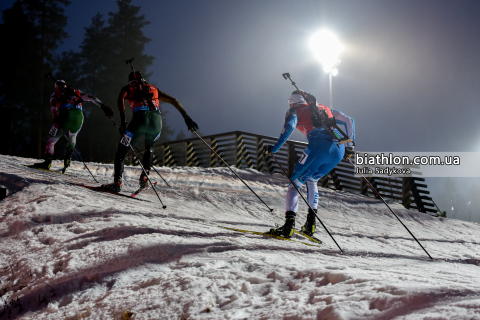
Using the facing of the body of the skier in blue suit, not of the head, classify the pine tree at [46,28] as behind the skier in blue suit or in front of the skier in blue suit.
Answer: in front

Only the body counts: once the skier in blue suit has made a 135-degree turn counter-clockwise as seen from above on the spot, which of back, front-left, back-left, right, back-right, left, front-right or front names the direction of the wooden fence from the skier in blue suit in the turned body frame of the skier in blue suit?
back

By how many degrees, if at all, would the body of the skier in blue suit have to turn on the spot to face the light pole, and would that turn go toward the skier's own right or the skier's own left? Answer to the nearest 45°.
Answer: approximately 45° to the skier's own right

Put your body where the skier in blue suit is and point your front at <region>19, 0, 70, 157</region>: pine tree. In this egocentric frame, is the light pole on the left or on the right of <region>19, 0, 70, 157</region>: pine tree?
right

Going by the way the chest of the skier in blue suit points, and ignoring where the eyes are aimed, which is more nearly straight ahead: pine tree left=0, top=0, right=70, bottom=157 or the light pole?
the pine tree

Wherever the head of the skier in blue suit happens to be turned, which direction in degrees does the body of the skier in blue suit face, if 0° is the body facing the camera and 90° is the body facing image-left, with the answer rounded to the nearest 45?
approximately 135°

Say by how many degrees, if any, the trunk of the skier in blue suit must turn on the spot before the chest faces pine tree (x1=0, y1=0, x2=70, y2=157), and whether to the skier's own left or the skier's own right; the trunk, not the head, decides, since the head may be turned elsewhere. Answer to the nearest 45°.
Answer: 0° — they already face it
